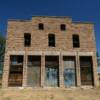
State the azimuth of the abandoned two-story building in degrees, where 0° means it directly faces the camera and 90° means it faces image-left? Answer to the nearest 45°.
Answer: approximately 0°
